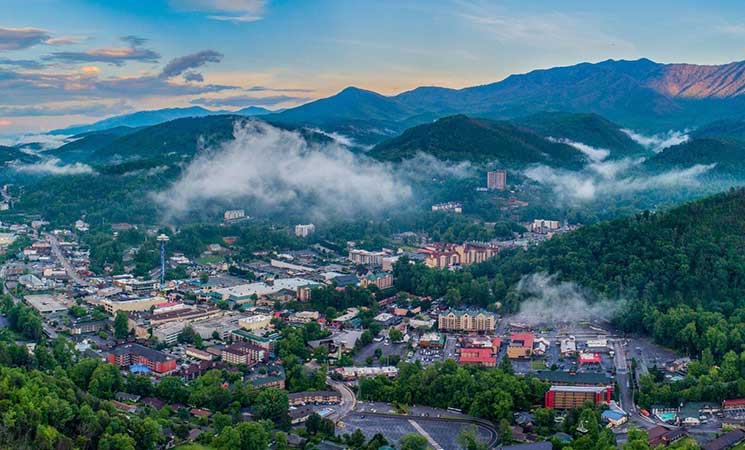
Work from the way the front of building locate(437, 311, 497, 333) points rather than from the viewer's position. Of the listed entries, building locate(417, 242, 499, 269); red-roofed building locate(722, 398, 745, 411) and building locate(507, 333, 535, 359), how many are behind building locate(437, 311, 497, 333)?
1

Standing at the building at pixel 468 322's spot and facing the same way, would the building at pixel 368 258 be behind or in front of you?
behind

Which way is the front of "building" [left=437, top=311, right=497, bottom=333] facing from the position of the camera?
facing the viewer

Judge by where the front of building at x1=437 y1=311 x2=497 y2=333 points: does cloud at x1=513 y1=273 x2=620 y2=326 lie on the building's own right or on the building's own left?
on the building's own left

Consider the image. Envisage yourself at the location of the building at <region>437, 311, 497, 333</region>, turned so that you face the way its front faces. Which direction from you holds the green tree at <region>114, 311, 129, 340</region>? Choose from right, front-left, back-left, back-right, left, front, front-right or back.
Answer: right

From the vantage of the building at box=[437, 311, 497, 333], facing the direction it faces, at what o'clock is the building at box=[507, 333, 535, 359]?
the building at box=[507, 333, 535, 359] is roughly at 11 o'clock from the building at box=[437, 311, 497, 333].

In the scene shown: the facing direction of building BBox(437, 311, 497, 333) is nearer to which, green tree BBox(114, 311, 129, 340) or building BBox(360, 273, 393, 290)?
the green tree

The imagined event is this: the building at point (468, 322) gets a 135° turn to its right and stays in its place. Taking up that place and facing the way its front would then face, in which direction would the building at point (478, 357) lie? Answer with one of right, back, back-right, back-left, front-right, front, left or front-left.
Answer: back-left

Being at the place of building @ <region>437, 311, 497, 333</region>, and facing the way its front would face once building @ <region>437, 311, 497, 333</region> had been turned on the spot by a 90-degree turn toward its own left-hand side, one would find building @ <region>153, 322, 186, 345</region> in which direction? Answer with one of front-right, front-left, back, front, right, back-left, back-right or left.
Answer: back

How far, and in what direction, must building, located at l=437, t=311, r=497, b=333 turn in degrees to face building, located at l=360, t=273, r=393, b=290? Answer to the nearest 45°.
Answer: approximately 135° to its right

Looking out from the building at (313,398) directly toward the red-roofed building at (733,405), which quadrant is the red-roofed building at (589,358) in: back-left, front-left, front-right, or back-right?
front-left

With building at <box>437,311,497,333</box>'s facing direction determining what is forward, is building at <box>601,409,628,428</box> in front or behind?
in front

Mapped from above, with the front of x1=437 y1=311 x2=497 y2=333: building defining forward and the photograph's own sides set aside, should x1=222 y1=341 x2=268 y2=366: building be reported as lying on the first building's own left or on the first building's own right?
on the first building's own right

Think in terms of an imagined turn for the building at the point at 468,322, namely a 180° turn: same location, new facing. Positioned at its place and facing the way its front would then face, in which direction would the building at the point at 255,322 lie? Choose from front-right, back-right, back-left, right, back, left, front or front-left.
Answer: left

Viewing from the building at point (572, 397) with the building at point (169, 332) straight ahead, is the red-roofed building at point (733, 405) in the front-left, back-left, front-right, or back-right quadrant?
back-right

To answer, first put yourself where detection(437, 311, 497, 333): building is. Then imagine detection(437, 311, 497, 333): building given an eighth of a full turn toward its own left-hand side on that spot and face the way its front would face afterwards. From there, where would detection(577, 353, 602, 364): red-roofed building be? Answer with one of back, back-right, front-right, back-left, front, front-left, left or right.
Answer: front

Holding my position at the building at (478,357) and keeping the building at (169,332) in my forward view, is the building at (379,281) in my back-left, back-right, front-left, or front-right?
front-right

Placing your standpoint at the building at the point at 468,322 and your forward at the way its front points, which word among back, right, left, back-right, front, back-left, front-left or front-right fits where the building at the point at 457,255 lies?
back

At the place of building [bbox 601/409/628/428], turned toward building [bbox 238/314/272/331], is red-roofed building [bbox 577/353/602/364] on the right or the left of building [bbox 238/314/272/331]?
right

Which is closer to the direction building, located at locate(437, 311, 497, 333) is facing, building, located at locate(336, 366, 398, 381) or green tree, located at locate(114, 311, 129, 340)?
the building

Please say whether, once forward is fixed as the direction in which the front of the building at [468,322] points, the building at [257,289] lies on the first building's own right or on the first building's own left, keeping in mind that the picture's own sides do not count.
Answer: on the first building's own right

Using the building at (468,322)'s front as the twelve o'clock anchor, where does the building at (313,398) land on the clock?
the building at (313,398) is roughly at 1 o'clock from the building at (468,322).
